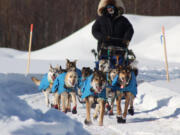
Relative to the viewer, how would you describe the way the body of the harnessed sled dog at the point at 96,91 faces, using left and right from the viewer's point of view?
facing the viewer

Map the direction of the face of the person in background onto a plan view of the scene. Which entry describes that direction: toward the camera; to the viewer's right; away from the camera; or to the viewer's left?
toward the camera

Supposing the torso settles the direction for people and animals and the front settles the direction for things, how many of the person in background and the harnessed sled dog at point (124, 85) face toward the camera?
2

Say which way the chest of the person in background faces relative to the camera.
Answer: toward the camera

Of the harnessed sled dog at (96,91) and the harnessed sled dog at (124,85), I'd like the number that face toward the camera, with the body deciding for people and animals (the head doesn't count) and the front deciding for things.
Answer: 2

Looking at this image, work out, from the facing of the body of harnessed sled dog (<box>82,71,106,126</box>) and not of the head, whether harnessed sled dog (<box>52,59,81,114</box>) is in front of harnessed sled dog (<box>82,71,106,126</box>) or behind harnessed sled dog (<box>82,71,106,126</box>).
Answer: behind

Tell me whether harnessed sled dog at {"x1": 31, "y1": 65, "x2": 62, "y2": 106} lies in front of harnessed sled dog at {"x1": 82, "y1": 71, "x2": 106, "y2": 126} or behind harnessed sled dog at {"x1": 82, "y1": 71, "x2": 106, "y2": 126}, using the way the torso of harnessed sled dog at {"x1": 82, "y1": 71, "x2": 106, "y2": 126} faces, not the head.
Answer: behind

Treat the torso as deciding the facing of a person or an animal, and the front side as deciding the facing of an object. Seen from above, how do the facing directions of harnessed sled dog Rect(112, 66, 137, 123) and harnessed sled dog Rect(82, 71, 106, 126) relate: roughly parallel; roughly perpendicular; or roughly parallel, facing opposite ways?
roughly parallel

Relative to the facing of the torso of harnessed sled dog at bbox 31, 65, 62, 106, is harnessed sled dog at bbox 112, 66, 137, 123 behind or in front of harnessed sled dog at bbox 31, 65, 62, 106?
in front

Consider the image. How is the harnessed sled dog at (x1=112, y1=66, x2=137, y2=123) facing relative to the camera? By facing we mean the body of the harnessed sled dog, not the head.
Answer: toward the camera
